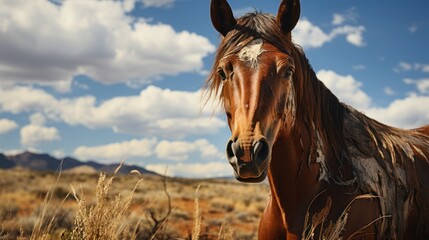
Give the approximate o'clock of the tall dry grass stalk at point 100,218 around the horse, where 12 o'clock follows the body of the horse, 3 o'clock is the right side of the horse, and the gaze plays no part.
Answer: The tall dry grass stalk is roughly at 1 o'clock from the horse.

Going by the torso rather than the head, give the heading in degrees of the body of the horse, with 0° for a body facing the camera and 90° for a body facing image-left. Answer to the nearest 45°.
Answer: approximately 45°
